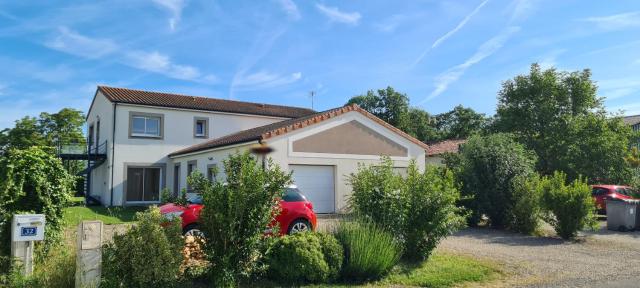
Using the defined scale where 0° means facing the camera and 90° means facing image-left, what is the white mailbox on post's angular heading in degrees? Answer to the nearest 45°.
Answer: approximately 0°

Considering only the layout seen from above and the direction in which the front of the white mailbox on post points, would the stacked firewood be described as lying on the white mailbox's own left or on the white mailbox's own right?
on the white mailbox's own left

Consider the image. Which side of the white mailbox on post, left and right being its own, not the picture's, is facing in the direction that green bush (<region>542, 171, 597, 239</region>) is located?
left

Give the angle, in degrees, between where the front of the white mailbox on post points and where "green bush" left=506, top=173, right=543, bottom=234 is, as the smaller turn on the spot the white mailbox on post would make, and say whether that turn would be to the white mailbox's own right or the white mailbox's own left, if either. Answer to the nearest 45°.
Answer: approximately 90° to the white mailbox's own left

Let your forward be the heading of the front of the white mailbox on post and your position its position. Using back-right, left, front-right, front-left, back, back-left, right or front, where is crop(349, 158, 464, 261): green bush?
left

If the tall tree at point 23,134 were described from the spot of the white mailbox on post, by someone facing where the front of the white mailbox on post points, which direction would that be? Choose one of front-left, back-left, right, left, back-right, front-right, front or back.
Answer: back

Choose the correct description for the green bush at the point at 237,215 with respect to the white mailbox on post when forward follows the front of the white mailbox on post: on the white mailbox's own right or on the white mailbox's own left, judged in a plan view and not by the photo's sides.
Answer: on the white mailbox's own left

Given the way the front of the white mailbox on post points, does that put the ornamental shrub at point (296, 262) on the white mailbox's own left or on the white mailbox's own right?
on the white mailbox's own left

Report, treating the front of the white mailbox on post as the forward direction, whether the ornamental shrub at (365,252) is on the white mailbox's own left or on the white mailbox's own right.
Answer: on the white mailbox's own left

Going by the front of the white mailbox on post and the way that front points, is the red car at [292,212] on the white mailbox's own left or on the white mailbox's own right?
on the white mailbox's own left

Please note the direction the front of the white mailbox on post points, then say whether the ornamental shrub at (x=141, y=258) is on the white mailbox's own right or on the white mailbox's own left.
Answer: on the white mailbox's own left
